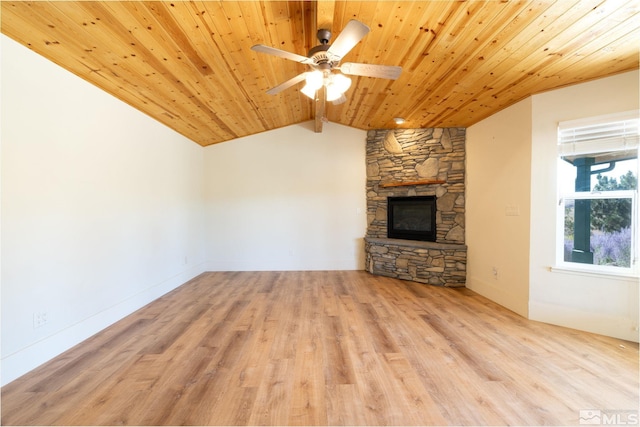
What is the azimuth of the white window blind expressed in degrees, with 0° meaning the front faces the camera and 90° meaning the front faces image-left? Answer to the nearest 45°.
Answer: approximately 45°

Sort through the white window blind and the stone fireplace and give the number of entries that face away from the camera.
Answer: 0

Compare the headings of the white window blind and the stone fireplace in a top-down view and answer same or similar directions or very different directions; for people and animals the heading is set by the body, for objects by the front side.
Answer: same or similar directions

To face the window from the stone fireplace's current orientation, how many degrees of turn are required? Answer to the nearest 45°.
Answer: approximately 90° to its left

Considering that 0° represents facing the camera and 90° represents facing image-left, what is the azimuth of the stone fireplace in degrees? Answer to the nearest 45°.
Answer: approximately 45°

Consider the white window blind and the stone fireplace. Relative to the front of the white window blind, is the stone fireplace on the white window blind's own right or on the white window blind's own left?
on the white window blind's own right

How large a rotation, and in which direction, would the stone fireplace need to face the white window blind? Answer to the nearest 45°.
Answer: approximately 90° to its left
